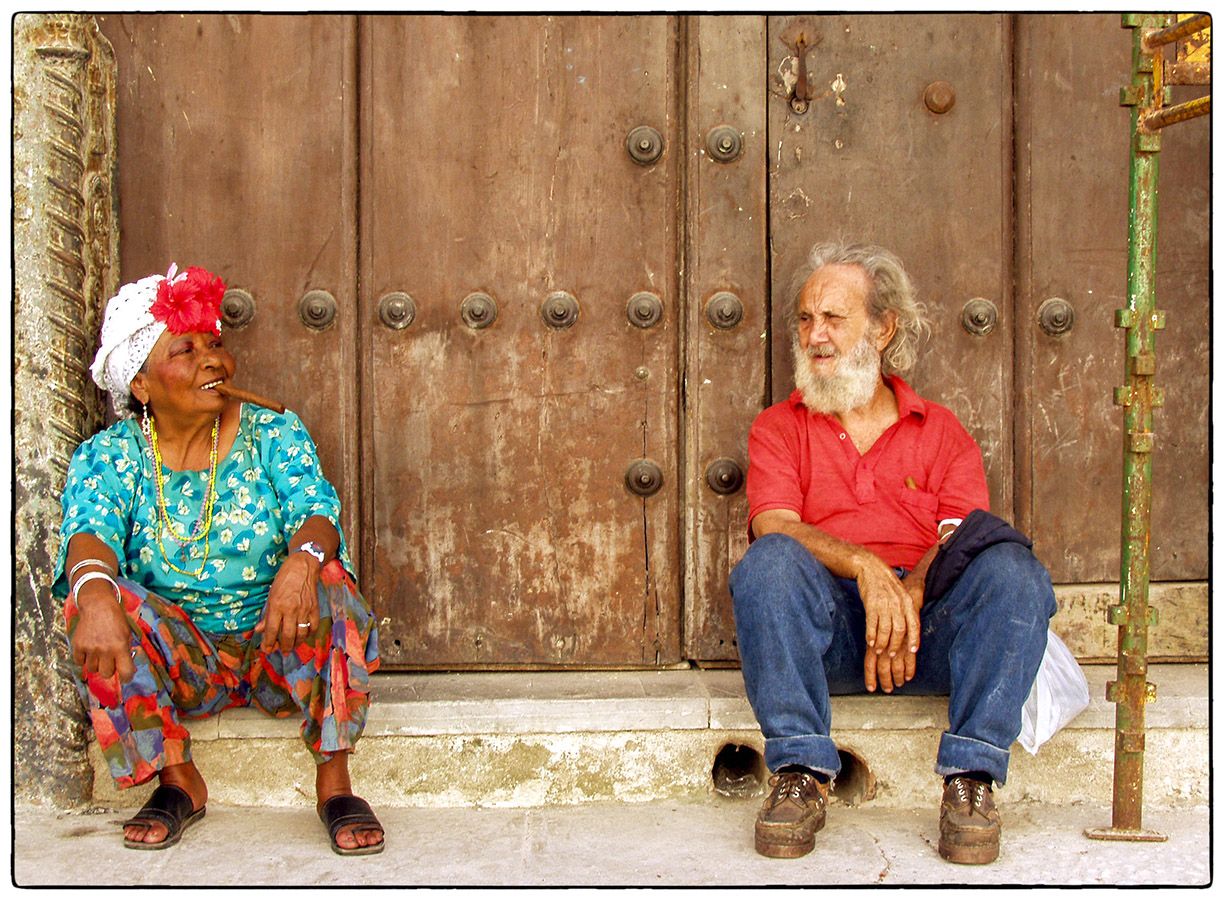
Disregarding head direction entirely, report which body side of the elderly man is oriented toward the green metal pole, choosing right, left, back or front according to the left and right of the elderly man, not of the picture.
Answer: left

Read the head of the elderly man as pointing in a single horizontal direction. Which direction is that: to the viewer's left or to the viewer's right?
to the viewer's left

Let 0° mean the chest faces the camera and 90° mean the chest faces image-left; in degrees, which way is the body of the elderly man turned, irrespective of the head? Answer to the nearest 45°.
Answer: approximately 0°

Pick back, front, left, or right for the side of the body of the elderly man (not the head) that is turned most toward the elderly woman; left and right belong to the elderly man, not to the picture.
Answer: right

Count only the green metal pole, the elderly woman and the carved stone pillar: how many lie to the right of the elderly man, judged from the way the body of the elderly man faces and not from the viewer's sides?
2

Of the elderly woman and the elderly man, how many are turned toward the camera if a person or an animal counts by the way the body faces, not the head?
2

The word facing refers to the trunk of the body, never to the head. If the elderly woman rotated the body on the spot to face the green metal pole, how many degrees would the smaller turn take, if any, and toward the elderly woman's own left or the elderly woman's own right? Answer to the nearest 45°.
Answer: approximately 45° to the elderly woman's own left

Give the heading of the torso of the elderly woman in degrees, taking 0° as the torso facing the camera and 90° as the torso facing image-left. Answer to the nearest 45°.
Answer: approximately 0°

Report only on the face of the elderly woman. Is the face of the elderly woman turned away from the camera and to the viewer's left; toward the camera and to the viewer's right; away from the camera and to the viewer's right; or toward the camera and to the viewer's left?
toward the camera and to the viewer's right

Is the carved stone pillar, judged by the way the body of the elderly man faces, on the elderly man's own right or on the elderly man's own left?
on the elderly man's own right

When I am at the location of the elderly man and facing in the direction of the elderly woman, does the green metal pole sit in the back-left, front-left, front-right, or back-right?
back-left
